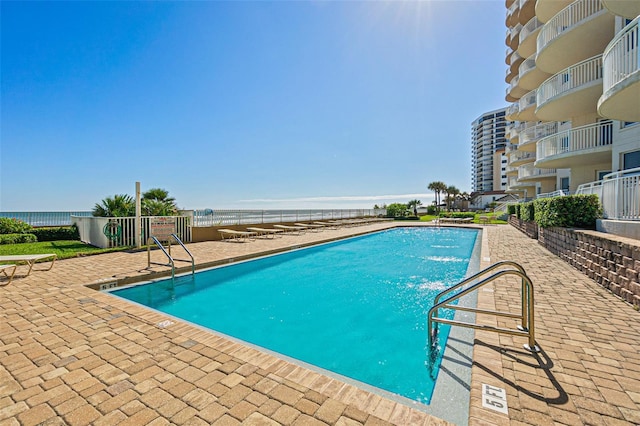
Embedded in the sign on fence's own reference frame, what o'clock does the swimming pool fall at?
The swimming pool is roughly at 11 o'clock from the sign on fence.

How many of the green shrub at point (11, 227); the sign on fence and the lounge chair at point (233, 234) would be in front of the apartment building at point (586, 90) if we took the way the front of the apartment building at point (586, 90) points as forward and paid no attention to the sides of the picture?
3

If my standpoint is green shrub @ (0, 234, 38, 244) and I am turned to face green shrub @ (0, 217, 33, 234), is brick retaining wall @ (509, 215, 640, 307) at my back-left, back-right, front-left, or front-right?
back-right

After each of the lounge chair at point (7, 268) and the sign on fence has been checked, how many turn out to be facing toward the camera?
1

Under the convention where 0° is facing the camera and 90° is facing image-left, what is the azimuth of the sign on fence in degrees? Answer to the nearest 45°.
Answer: approximately 0°
